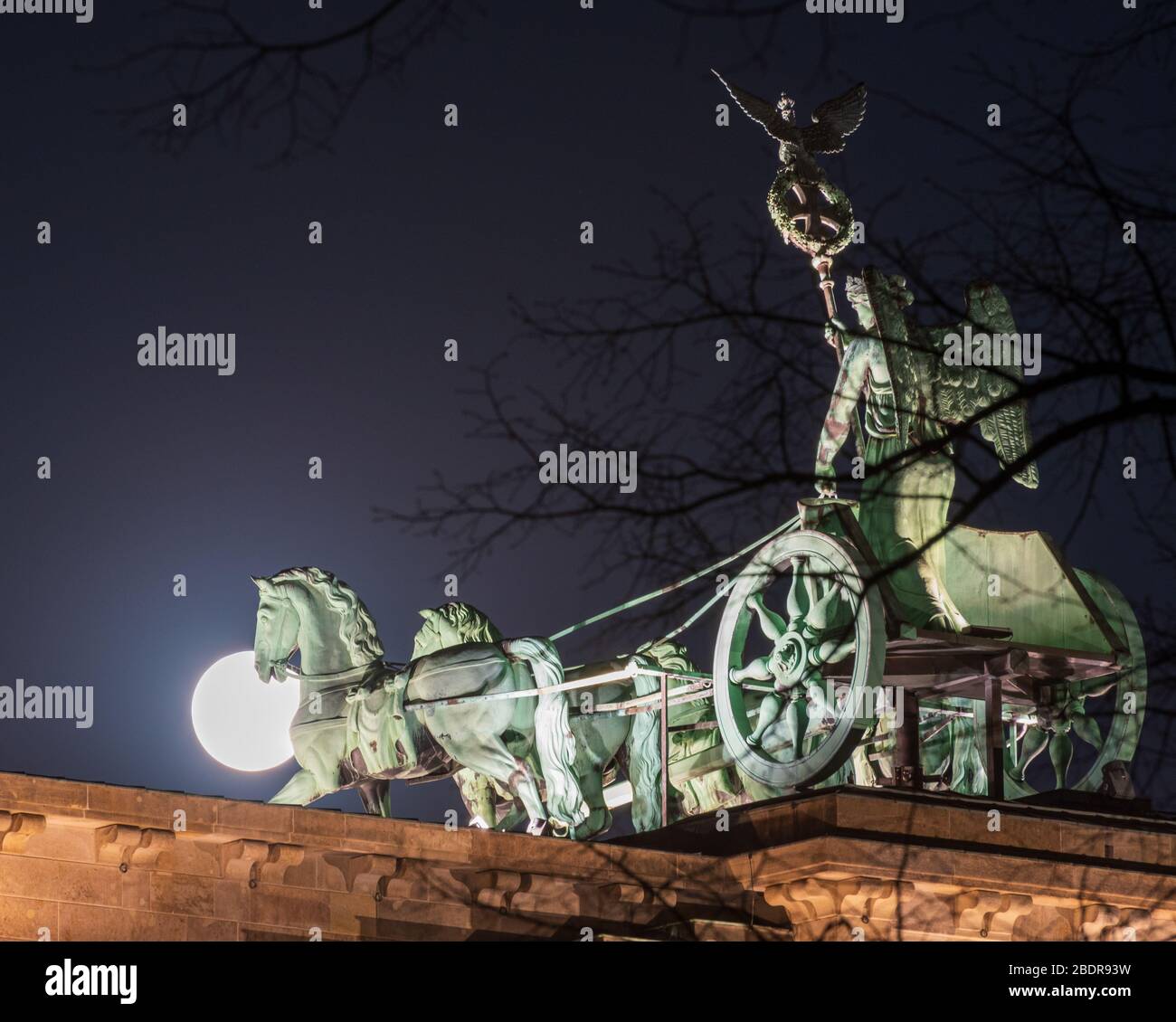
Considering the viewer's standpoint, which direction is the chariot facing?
facing away from the viewer and to the left of the viewer

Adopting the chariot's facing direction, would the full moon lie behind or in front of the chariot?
in front
